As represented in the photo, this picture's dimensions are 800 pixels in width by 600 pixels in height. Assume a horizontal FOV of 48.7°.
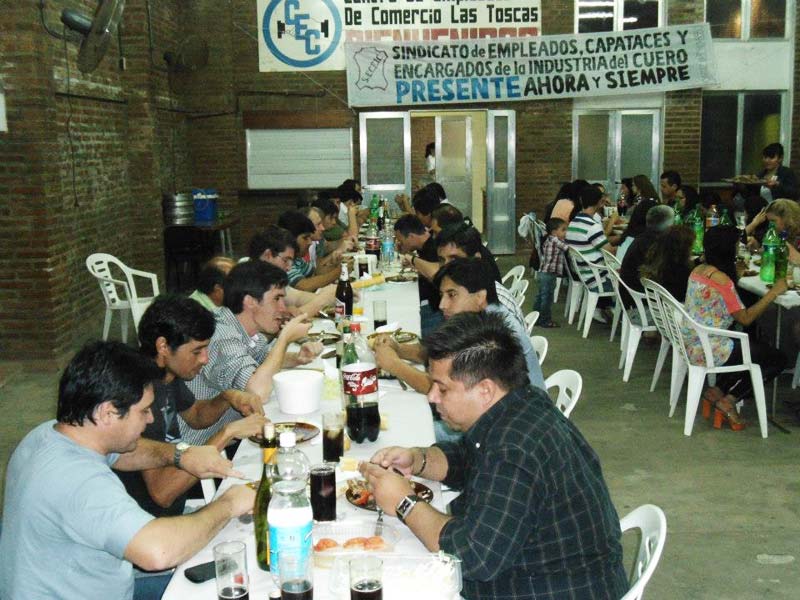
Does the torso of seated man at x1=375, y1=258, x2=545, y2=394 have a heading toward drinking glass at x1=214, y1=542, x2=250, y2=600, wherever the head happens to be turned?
no

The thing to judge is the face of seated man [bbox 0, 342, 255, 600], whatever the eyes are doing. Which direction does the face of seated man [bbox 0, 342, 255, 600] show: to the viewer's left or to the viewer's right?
to the viewer's right

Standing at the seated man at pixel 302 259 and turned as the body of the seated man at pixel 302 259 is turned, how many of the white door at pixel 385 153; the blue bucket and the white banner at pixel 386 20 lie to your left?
3

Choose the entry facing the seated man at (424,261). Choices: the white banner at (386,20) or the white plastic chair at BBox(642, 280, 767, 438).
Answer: the white banner

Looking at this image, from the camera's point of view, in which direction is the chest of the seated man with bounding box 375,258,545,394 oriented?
to the viewer's left

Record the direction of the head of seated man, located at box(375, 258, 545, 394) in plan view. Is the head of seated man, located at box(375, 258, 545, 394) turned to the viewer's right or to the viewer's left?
to the viewer's left

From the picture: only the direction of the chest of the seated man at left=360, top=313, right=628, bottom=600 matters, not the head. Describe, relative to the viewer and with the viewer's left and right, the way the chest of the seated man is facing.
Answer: facing to the left of the viewer

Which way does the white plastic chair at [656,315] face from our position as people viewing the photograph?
facing to the right of the viewer

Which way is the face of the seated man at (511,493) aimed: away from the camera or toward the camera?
toward the camera

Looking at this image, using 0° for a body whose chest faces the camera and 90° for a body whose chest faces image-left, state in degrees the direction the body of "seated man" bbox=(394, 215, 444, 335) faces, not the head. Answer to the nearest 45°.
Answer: approximately 90°

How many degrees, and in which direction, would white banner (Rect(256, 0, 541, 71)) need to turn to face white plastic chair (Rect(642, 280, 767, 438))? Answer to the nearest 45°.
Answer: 0° — it already faces it

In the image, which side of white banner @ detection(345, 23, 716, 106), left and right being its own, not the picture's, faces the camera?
front

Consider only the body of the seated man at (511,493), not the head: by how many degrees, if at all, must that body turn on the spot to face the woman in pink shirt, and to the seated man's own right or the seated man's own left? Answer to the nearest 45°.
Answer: approximately 90° to the seated man's own right

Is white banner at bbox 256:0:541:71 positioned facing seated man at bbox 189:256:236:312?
yes

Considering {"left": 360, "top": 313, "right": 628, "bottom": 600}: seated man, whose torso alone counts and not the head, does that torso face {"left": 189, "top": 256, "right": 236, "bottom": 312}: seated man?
no

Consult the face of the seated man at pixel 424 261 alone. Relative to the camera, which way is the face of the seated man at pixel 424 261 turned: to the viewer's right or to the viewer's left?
to the viewer's left

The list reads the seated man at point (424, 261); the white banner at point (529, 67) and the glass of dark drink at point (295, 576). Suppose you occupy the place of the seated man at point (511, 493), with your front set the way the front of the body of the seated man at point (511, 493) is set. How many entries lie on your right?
2

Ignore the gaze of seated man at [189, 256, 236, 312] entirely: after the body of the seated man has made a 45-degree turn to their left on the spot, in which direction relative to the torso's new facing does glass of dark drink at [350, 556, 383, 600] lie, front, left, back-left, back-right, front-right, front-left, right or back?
back-right

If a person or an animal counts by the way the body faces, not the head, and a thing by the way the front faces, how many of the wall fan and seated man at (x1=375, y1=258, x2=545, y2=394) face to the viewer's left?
1

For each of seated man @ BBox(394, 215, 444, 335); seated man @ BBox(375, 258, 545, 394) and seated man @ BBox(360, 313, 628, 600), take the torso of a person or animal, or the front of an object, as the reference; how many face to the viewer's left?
3

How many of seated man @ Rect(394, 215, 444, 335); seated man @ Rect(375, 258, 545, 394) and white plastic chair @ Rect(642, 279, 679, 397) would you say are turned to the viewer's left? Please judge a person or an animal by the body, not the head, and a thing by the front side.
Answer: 2

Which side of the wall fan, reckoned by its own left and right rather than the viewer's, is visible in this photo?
right

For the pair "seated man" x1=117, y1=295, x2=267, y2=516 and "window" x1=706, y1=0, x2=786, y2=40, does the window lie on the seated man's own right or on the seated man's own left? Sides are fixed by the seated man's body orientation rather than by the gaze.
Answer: on the seated man's own left

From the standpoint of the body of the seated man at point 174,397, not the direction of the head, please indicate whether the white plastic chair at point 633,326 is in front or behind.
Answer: in front
